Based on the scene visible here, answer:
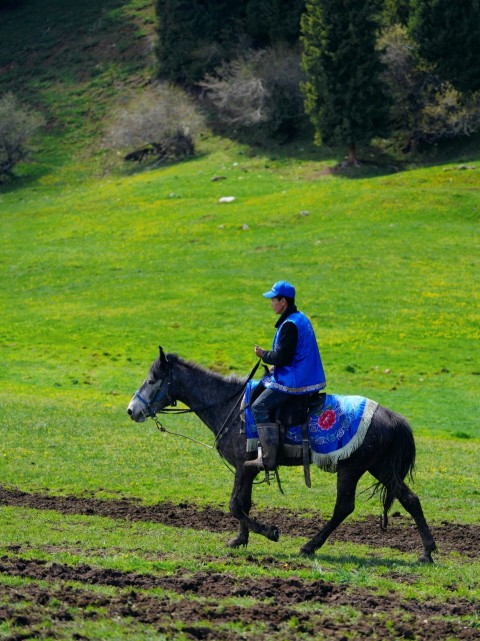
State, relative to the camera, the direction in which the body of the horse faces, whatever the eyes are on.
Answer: to the viewer's left

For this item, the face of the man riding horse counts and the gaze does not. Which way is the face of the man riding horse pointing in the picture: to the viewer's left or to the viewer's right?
to the viewer's left

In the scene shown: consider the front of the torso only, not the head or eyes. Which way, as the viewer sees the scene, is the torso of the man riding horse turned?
to the viewer's left
